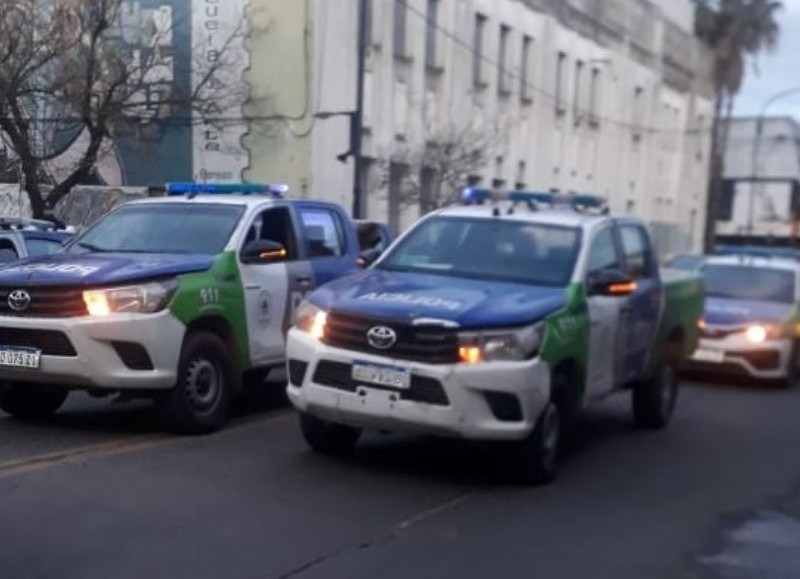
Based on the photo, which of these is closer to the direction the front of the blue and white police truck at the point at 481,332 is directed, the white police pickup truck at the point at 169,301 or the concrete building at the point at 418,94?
the white police pickup truck

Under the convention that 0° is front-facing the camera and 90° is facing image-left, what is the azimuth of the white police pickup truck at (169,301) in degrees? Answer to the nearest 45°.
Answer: approximately 45°

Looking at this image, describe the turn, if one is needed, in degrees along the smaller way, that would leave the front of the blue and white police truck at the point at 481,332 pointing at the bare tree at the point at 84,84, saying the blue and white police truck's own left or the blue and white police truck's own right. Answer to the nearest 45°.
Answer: approximately 90° to the blue and white police truck's own right

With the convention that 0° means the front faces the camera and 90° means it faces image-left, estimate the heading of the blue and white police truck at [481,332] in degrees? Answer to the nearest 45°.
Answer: approximately 45°

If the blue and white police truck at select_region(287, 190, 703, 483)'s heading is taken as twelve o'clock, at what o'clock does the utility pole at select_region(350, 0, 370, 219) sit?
The utility pole is roughly at 4 o'clock from the blue and white police truck.

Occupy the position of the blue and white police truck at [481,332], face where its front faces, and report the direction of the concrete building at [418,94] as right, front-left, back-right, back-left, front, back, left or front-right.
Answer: back-right

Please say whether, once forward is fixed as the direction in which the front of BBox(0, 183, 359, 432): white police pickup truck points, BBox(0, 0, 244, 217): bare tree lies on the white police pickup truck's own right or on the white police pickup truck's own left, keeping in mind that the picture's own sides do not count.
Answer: on the white police pickup truck's own right

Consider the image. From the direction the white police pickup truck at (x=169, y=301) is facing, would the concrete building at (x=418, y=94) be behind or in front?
behind

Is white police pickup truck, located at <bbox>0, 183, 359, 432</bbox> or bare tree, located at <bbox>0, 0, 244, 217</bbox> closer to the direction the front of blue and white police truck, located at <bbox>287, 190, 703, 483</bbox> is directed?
the white police pickup truck
